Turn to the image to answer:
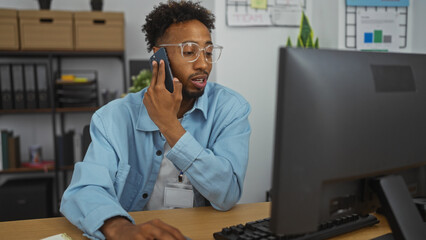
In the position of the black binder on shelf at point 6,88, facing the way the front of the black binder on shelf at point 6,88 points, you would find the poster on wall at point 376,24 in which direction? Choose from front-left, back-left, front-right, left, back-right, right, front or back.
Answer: front-left

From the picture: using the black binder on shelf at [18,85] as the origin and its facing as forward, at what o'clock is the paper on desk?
The paper on desk is roughly at 12 o'clock from the black binder on shelf.

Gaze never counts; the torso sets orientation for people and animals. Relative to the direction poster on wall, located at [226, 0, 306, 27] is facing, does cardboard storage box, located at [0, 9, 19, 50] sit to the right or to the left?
on its right

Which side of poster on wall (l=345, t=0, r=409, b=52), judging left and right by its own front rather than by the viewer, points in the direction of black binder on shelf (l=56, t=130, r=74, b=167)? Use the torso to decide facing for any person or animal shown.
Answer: right

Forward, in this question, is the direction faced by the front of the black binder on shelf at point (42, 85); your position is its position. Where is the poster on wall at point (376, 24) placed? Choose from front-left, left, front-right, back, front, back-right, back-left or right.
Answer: front-left

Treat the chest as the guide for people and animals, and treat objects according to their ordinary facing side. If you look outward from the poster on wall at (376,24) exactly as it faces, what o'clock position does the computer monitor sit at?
The computer monitor is roughly at 12 o'clock from the poster on wall.

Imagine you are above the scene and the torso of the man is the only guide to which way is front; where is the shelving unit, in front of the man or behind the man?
behind

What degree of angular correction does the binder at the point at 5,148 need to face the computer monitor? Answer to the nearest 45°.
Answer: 0° — it already faces it

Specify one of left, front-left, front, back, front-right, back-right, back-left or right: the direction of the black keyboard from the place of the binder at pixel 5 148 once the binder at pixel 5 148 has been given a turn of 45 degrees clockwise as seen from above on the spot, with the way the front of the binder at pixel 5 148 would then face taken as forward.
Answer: front-left
